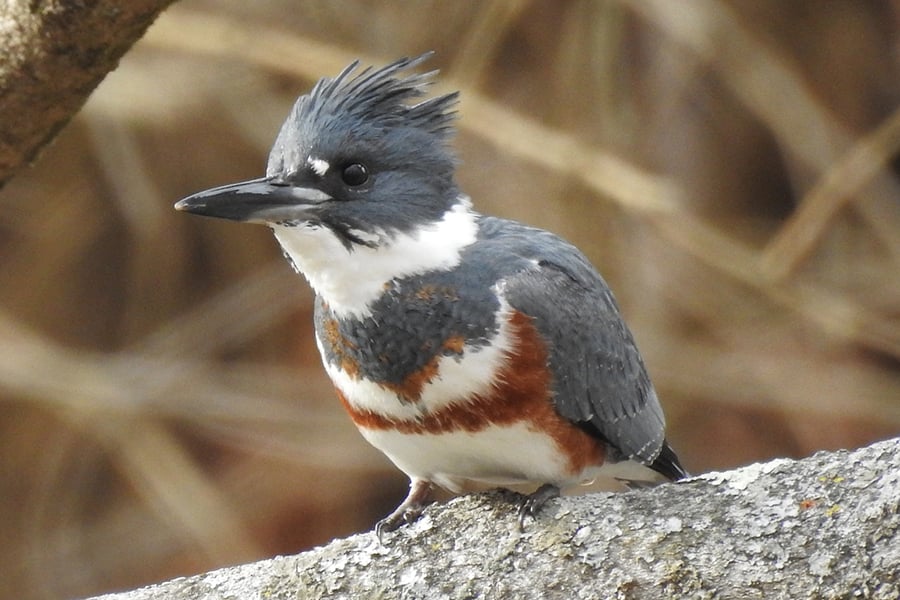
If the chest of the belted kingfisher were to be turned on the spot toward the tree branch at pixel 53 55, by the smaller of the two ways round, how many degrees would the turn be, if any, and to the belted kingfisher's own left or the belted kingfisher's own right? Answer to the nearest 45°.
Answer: approximately 45° to the belted kingfisher's own right

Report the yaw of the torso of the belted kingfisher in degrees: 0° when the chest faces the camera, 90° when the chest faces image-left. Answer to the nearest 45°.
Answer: approximately 45°
